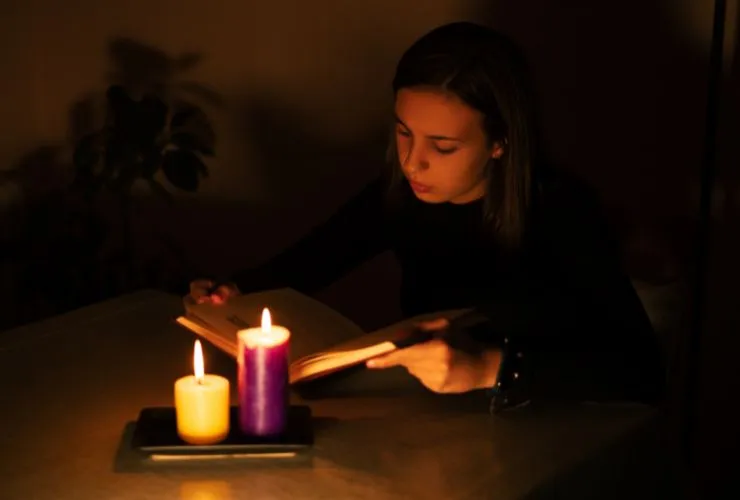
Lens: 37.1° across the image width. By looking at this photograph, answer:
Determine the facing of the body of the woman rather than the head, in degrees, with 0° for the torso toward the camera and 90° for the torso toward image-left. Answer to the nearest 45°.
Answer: approximately 45°

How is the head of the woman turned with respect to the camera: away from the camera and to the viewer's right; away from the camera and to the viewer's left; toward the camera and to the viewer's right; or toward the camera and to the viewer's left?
toward the camera and to the viewer's left

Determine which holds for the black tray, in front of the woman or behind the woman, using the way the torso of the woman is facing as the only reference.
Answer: in front

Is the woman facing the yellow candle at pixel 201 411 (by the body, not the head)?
yes
